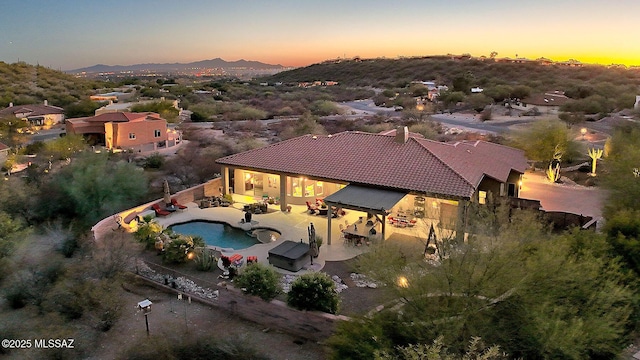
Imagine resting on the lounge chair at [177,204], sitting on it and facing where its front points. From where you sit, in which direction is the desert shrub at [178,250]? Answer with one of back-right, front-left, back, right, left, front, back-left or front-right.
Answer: front-right

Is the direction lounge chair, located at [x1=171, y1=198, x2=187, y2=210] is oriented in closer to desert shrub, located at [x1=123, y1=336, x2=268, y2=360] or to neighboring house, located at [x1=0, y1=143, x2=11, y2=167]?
the desert shrub

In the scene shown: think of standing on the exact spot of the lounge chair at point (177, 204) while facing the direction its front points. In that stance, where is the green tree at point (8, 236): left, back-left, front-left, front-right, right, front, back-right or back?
right

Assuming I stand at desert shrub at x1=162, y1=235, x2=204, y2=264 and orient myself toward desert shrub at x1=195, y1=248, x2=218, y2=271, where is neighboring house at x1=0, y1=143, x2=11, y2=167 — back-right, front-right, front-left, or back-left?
back-left

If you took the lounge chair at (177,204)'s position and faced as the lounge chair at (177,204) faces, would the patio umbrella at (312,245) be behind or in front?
in front

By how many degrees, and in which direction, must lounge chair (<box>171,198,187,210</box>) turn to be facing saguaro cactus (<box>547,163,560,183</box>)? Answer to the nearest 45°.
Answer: approximately 45° to its left

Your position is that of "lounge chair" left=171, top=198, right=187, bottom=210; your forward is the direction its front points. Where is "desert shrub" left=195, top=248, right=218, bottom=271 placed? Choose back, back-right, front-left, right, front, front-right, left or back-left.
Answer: front-right

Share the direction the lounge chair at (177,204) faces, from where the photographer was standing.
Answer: facing the viewer and to the right of the viewer

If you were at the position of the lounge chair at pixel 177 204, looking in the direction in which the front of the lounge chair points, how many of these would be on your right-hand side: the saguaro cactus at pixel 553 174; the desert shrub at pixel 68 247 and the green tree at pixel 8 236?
2

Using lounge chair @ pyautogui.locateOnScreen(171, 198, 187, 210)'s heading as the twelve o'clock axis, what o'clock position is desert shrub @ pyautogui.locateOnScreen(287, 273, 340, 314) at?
The desert shrub is roughly at 1 o'clock from the lounge chair.

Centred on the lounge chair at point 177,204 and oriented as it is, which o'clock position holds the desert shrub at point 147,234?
The desert shrub is roughly at 2 o'clock from the lounge chair.

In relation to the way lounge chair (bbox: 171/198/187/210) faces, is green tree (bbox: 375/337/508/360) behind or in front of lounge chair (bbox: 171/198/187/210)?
in front

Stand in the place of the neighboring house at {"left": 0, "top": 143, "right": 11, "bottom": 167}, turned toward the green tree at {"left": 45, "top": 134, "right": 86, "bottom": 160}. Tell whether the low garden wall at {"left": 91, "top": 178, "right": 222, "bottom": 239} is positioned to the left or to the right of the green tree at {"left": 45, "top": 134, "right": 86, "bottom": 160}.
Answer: right
